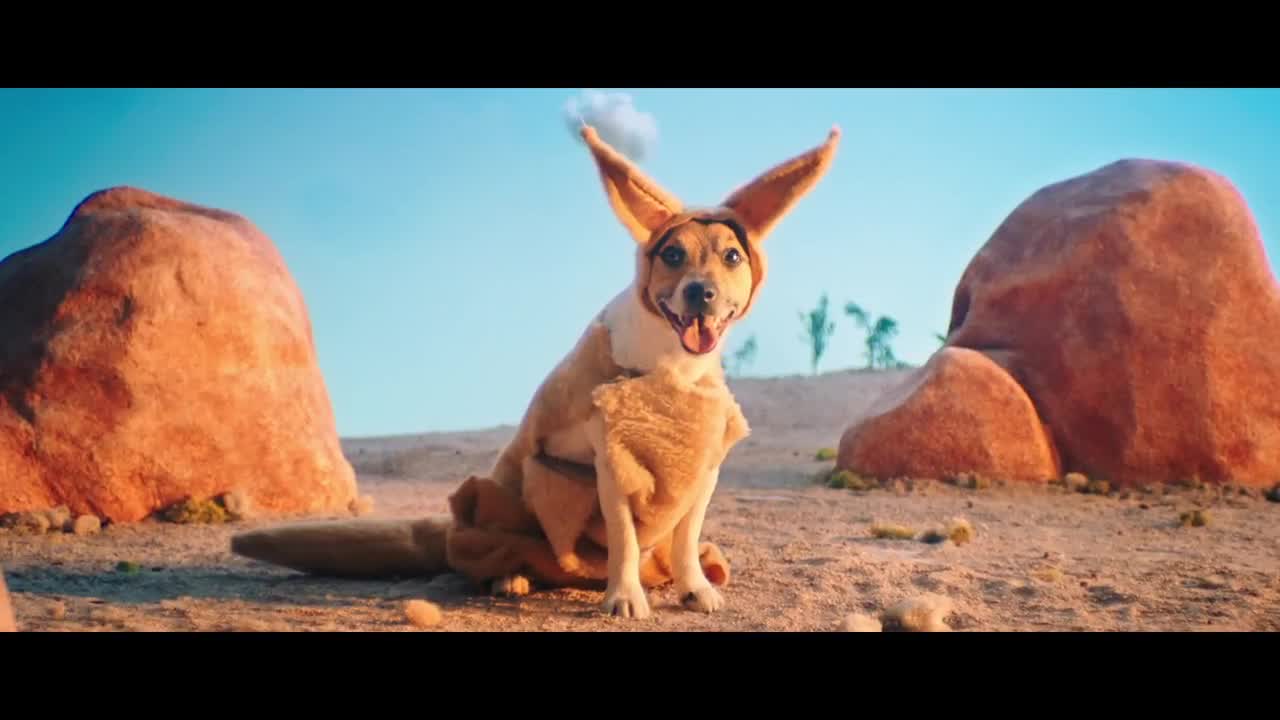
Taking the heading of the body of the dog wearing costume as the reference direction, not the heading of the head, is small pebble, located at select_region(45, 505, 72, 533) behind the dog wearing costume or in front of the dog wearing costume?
behind

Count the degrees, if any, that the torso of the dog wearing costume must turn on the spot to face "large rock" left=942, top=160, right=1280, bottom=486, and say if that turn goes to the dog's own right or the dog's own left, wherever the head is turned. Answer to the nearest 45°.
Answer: approximately 90° to the dog's own left

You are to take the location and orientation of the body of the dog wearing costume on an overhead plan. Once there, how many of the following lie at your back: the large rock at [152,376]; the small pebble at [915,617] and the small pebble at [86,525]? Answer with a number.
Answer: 2

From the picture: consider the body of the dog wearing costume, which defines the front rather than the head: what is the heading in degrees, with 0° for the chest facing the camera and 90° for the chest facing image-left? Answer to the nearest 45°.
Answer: approximately 315°

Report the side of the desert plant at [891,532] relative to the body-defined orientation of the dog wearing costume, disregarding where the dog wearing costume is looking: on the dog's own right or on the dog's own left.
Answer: on the dog's own left

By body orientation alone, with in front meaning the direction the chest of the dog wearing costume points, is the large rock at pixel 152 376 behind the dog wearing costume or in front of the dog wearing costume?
behind

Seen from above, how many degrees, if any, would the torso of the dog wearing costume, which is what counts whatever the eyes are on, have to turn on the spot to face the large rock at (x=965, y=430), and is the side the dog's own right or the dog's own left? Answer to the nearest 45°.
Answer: approximately 90° to the dog's own left
